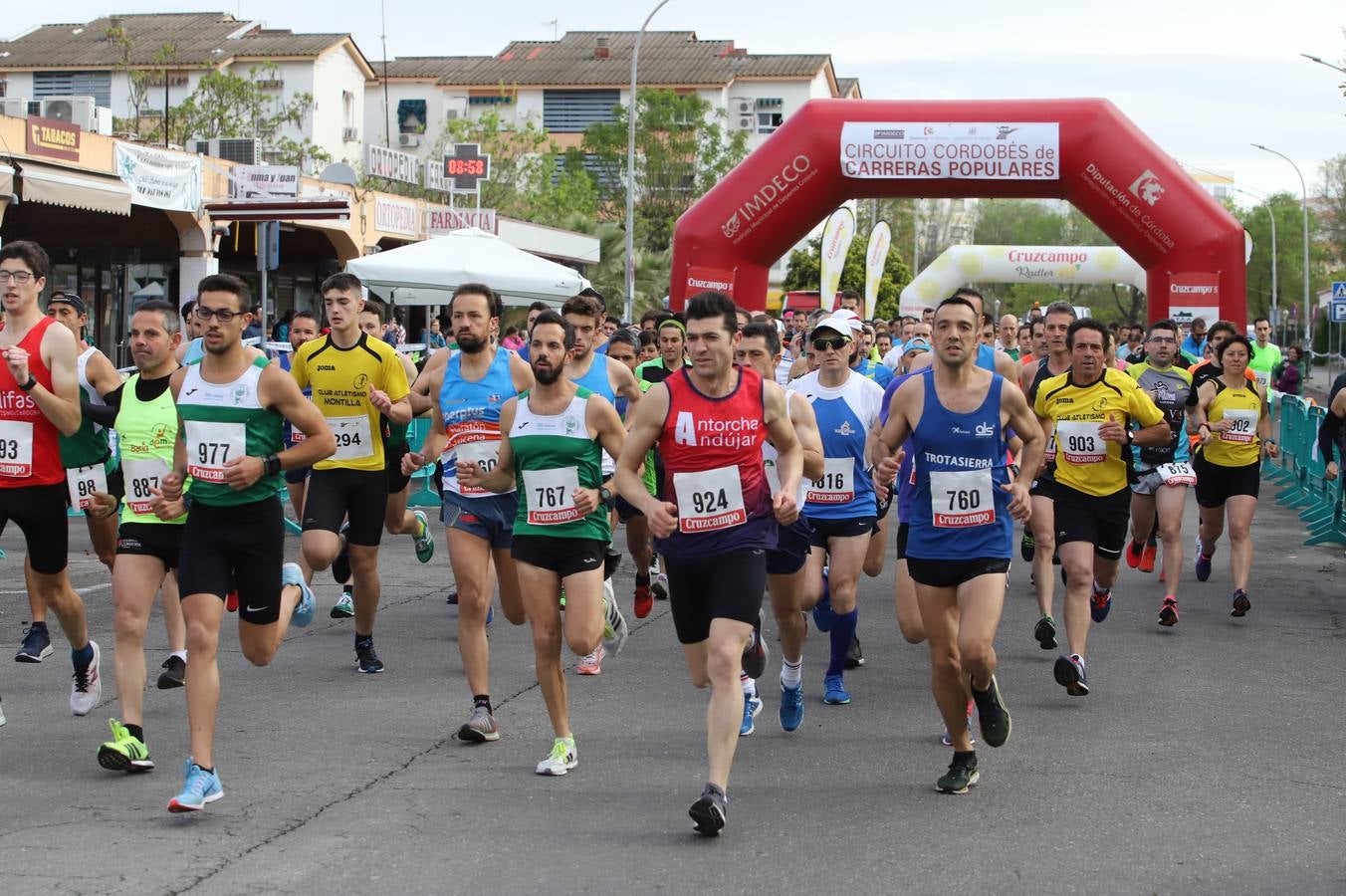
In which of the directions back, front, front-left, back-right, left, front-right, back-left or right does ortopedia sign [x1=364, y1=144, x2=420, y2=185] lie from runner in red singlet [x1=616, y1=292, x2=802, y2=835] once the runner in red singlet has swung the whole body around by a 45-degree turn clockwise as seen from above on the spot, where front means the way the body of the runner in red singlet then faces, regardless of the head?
back-right

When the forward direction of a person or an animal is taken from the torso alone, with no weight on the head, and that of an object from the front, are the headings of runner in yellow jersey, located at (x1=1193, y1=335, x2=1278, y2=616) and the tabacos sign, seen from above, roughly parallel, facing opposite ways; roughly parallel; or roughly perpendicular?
roughly perpendicular

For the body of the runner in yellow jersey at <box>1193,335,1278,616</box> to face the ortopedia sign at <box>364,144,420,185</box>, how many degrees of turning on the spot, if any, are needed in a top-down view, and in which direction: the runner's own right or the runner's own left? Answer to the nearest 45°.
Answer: approximately 135° to the runner's own right

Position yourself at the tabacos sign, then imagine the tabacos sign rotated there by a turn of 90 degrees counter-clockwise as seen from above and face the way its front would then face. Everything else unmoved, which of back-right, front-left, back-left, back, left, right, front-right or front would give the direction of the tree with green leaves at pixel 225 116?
front-left

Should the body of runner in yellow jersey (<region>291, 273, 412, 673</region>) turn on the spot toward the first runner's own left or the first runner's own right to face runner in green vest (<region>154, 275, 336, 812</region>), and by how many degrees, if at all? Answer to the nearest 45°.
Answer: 0° — they already face them

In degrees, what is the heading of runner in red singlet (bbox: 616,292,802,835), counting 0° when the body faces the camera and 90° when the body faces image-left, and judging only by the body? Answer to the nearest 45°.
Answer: approximately 0°

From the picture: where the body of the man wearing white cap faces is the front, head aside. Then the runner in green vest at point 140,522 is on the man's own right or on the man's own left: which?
on the man's own right
